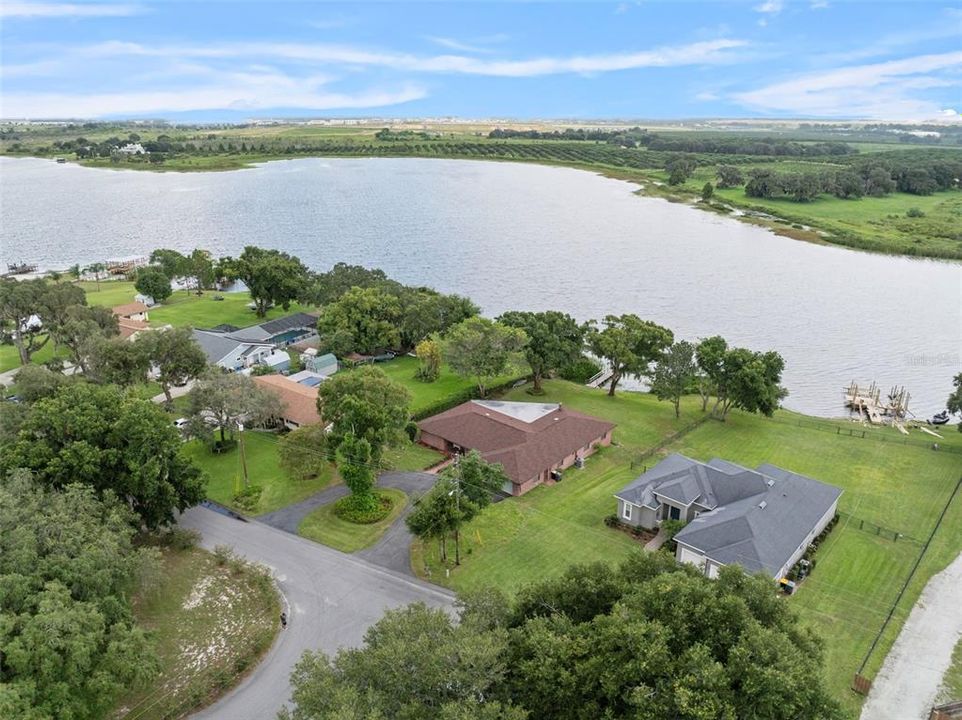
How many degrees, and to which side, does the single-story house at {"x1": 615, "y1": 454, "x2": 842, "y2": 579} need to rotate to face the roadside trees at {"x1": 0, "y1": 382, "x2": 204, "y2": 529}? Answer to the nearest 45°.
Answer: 0° — it already faces it

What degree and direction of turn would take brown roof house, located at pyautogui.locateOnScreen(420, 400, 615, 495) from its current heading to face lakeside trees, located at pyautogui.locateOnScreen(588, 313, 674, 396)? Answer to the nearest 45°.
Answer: approximately 180°

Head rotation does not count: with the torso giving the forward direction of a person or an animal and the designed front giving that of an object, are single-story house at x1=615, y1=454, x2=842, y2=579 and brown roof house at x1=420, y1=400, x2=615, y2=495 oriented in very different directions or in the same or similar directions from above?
same or similar directions

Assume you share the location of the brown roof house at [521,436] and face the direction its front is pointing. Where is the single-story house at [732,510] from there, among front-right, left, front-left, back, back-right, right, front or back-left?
left

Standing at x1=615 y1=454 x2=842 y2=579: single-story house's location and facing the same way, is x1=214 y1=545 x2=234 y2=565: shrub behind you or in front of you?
in front

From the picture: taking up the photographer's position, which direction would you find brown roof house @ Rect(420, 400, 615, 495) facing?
facing the viewer and to the left of the viewer

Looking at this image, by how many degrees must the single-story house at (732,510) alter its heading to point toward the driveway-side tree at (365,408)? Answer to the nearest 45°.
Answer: approximately 45° to its right

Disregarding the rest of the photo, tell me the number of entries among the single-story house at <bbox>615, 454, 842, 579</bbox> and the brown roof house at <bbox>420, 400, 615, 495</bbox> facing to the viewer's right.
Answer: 0

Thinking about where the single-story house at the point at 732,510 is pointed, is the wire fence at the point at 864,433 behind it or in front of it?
behind

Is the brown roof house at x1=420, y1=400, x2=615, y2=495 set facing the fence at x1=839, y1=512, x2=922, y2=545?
no

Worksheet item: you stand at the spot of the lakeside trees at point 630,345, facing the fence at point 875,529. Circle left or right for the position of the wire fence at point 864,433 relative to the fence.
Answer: left

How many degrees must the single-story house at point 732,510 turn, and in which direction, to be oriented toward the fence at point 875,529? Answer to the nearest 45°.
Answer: approximately 180°

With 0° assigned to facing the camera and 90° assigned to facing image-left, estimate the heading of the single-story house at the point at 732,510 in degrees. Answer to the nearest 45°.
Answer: approximately 45°

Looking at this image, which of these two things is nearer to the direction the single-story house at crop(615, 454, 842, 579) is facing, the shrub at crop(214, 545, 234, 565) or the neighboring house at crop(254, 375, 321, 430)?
the shrub

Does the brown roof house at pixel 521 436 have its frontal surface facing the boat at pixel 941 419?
no

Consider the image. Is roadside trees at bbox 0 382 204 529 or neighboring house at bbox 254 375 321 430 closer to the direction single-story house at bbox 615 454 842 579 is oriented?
the roadside trees

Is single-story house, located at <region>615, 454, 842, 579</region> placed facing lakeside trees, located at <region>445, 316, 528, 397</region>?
no
